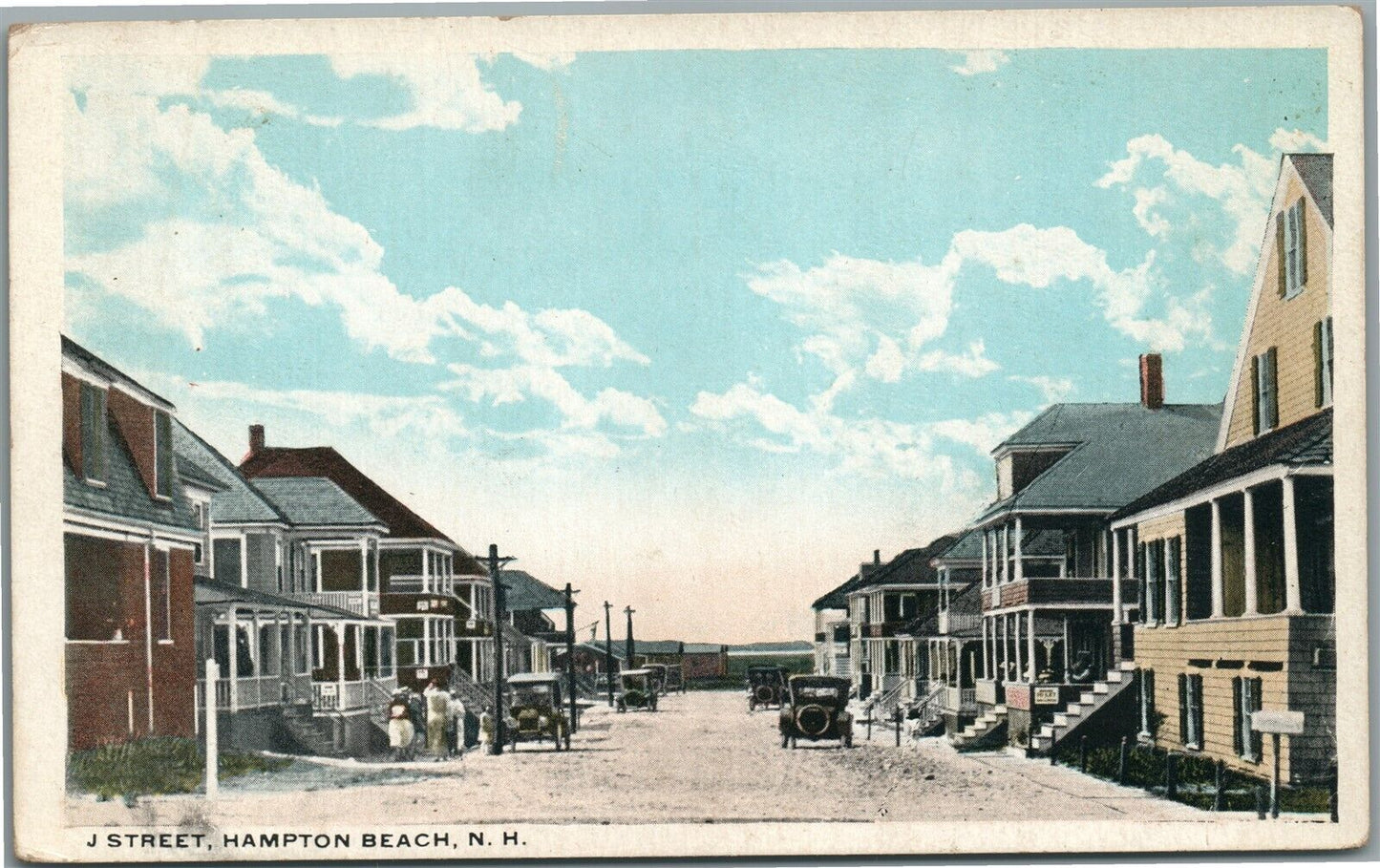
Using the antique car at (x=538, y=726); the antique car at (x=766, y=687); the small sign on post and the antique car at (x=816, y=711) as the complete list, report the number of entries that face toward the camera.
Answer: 2

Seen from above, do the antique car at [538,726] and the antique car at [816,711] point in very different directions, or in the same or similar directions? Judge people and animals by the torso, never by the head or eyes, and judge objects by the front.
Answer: very different directions

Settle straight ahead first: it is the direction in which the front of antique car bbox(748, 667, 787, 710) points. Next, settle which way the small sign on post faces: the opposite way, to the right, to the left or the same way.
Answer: the opposite way

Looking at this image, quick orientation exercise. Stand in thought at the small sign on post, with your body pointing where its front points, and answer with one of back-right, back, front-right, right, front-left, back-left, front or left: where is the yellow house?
back

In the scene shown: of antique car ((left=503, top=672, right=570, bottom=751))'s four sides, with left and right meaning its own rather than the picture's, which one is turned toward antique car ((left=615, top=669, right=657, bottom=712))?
back

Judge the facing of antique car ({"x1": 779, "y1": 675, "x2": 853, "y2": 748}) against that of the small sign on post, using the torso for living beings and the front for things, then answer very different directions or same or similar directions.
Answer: very different directions

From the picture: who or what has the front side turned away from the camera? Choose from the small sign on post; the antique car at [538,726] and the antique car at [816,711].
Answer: the antique car at [816,711]

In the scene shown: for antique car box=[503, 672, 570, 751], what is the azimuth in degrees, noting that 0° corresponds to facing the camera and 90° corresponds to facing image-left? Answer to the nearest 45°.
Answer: approximately 0°

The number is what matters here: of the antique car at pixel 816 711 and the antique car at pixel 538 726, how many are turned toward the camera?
1

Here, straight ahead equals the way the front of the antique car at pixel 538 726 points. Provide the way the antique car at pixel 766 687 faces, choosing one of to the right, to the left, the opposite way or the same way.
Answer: the opposite way

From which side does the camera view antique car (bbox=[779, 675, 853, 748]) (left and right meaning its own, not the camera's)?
back
